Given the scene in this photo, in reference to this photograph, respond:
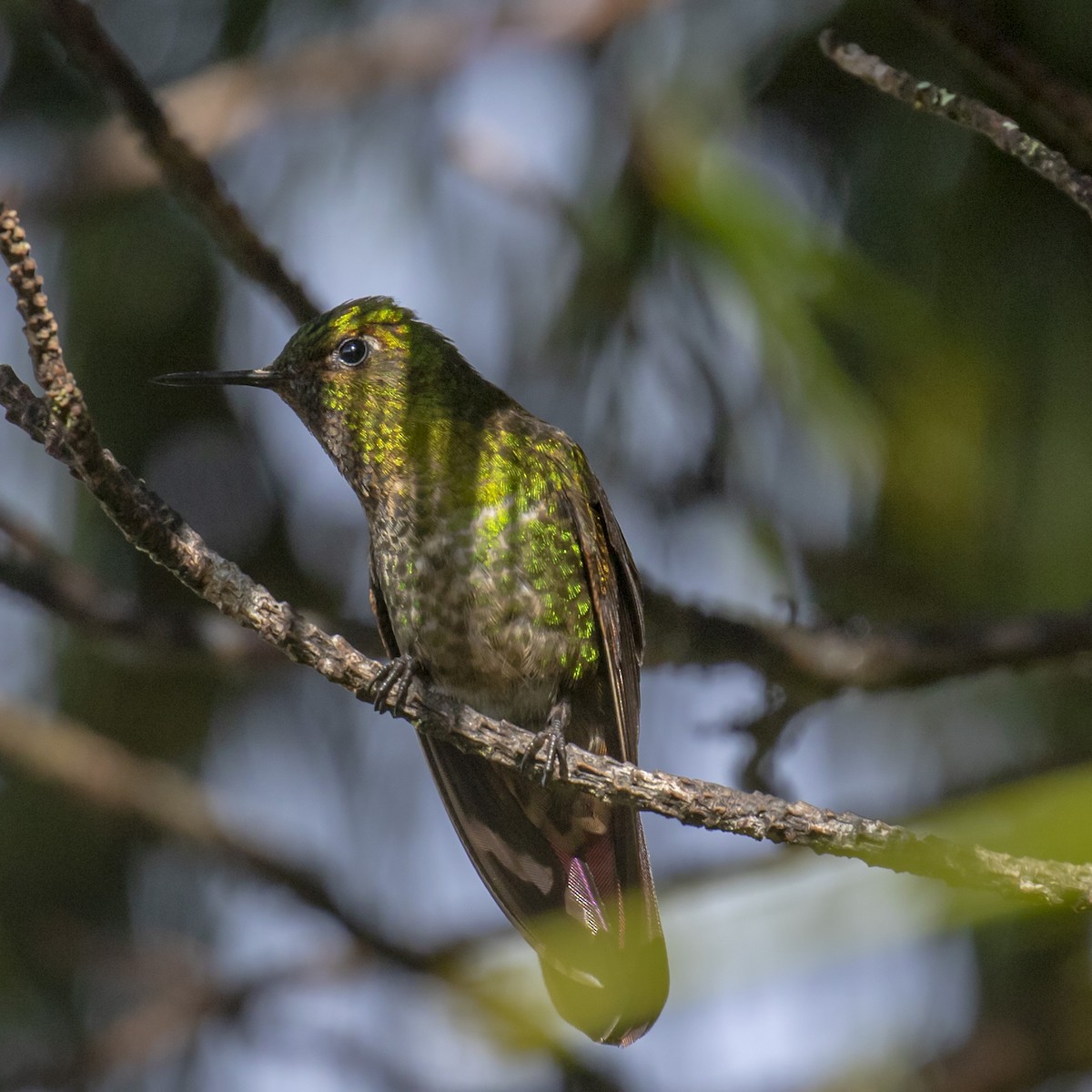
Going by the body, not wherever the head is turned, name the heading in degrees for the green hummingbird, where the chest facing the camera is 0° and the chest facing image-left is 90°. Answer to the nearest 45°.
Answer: approximately 45°

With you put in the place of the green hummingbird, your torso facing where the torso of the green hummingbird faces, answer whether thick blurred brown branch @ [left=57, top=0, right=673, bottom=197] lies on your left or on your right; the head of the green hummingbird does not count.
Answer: on your right
